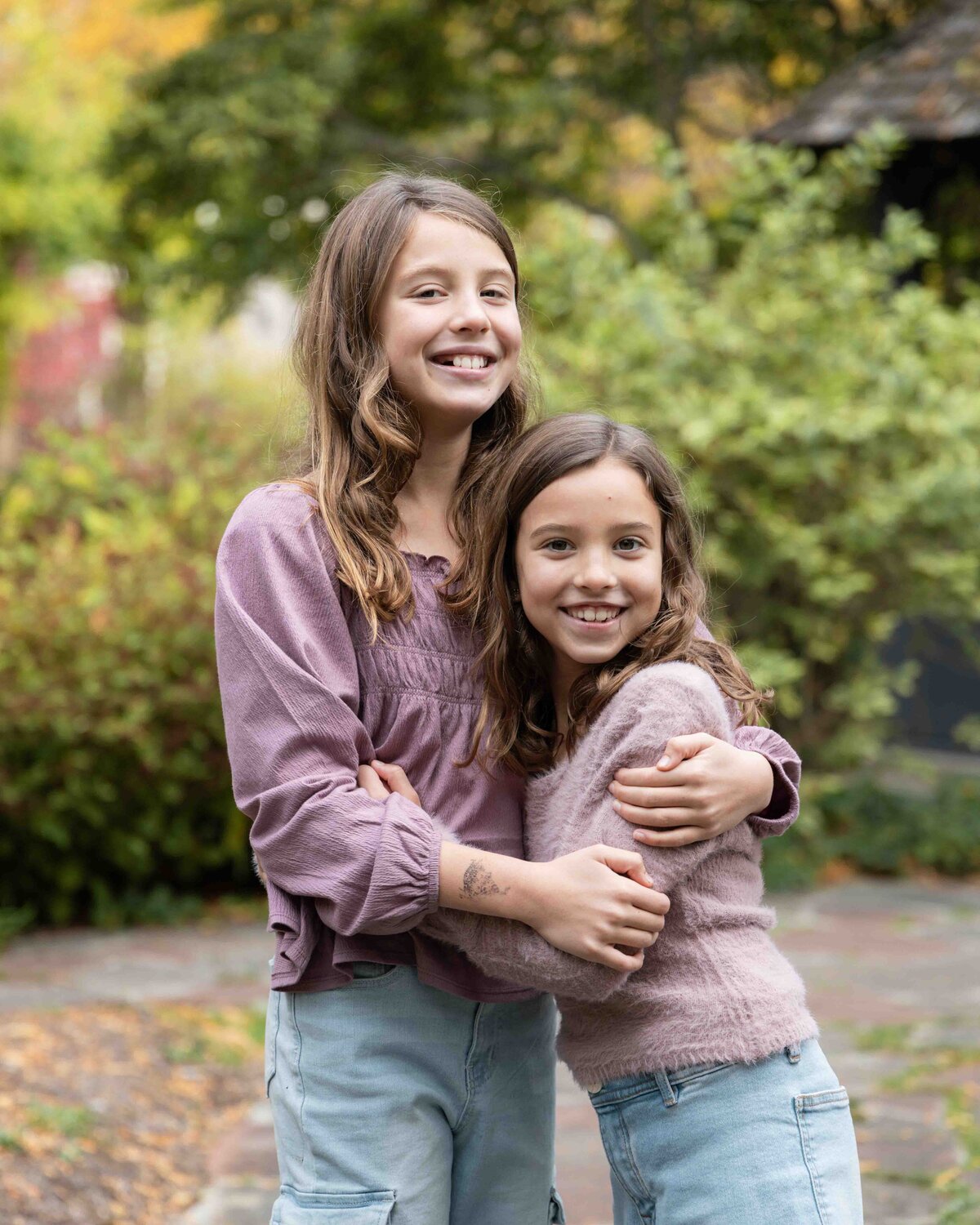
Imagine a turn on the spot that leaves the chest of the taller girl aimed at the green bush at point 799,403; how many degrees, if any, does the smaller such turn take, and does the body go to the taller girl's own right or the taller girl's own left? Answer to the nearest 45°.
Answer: approximately 135° to the taller girl's own left

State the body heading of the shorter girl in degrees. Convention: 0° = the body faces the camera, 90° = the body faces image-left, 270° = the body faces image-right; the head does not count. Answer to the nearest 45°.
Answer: approximately 45°

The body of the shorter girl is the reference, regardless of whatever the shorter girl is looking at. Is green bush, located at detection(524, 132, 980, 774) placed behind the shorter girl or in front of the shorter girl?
behind

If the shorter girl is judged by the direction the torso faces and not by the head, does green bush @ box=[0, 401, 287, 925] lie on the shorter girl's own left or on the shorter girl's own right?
on the shorter girl's own right
